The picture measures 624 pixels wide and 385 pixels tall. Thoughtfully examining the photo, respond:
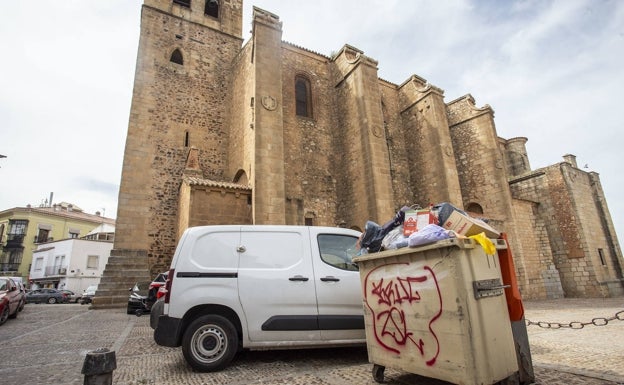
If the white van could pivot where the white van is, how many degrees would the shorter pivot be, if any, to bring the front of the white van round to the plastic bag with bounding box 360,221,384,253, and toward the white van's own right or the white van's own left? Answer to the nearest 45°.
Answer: approximately 45° to the white van's own right

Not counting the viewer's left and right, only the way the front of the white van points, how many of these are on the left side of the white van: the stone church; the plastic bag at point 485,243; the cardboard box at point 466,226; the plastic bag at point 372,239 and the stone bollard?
1

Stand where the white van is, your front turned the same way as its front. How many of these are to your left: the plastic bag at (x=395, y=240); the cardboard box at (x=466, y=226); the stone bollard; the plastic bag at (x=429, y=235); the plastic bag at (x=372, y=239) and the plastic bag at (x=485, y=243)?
0

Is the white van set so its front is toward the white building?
no

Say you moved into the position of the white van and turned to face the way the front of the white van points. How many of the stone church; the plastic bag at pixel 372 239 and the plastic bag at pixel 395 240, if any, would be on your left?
1

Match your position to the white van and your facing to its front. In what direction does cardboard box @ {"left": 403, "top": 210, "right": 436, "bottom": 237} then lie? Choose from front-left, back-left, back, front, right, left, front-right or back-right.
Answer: front-right

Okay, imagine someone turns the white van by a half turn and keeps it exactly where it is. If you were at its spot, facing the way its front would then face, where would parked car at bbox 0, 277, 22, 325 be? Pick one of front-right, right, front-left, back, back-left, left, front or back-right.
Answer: front-right

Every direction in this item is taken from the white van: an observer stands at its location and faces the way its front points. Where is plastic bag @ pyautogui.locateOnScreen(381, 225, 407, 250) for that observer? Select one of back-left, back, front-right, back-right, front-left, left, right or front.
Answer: front-right

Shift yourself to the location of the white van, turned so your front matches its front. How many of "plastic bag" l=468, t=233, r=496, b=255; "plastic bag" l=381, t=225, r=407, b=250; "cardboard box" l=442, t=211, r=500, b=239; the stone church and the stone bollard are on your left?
1

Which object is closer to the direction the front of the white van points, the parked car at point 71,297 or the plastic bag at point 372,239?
the plastic bag

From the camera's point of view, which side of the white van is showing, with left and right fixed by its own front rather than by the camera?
right

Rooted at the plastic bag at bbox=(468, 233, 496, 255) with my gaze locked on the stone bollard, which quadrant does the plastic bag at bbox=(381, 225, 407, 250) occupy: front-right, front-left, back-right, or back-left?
front-right

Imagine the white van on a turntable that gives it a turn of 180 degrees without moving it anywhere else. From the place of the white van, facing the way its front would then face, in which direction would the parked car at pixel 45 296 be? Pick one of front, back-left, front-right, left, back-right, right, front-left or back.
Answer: front-right

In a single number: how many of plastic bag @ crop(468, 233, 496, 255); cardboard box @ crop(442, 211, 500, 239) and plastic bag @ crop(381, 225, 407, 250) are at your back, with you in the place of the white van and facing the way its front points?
0

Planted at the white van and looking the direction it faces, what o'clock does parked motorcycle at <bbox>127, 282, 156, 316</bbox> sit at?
The parked motorcycle is roughly at 8 o'clock from the white van.

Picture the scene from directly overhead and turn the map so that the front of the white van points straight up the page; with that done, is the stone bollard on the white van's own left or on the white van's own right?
on the white van's own right

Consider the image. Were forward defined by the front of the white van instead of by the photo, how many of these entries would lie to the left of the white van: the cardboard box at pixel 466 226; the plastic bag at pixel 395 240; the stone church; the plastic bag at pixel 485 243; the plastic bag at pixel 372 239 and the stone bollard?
1

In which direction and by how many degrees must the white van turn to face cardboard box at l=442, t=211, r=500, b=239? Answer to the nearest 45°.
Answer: approximately 45° to its right
